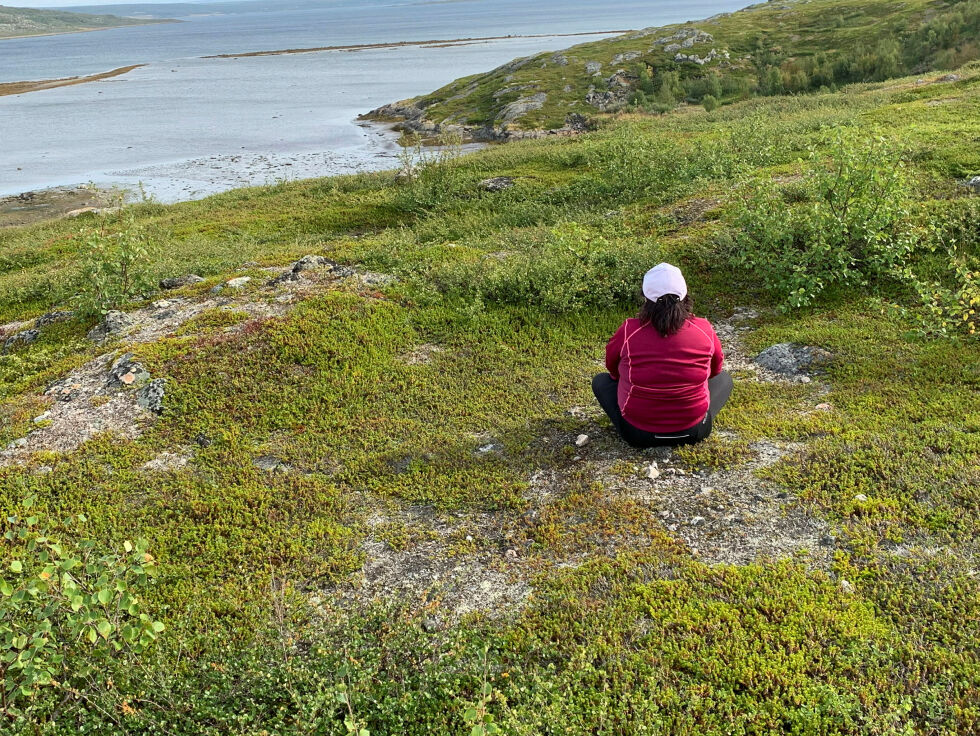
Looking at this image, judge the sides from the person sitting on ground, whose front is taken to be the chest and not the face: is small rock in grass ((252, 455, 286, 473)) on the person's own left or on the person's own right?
on the person's own left

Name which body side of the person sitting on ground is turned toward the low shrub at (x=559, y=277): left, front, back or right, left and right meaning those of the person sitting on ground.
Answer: front

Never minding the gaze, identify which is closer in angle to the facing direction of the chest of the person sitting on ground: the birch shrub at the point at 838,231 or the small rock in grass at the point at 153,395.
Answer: the birch shrub

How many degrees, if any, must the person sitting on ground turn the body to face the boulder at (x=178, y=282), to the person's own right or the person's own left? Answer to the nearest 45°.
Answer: approximately 45° to the person's own left

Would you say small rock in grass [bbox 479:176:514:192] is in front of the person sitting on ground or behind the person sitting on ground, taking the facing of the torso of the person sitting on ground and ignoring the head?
in front

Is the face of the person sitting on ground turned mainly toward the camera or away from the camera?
away from the camera

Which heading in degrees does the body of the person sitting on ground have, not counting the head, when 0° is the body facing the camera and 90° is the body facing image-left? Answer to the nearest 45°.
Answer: approximately 180°

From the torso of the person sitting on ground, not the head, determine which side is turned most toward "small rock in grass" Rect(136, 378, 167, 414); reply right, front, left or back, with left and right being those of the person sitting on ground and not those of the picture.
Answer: left
